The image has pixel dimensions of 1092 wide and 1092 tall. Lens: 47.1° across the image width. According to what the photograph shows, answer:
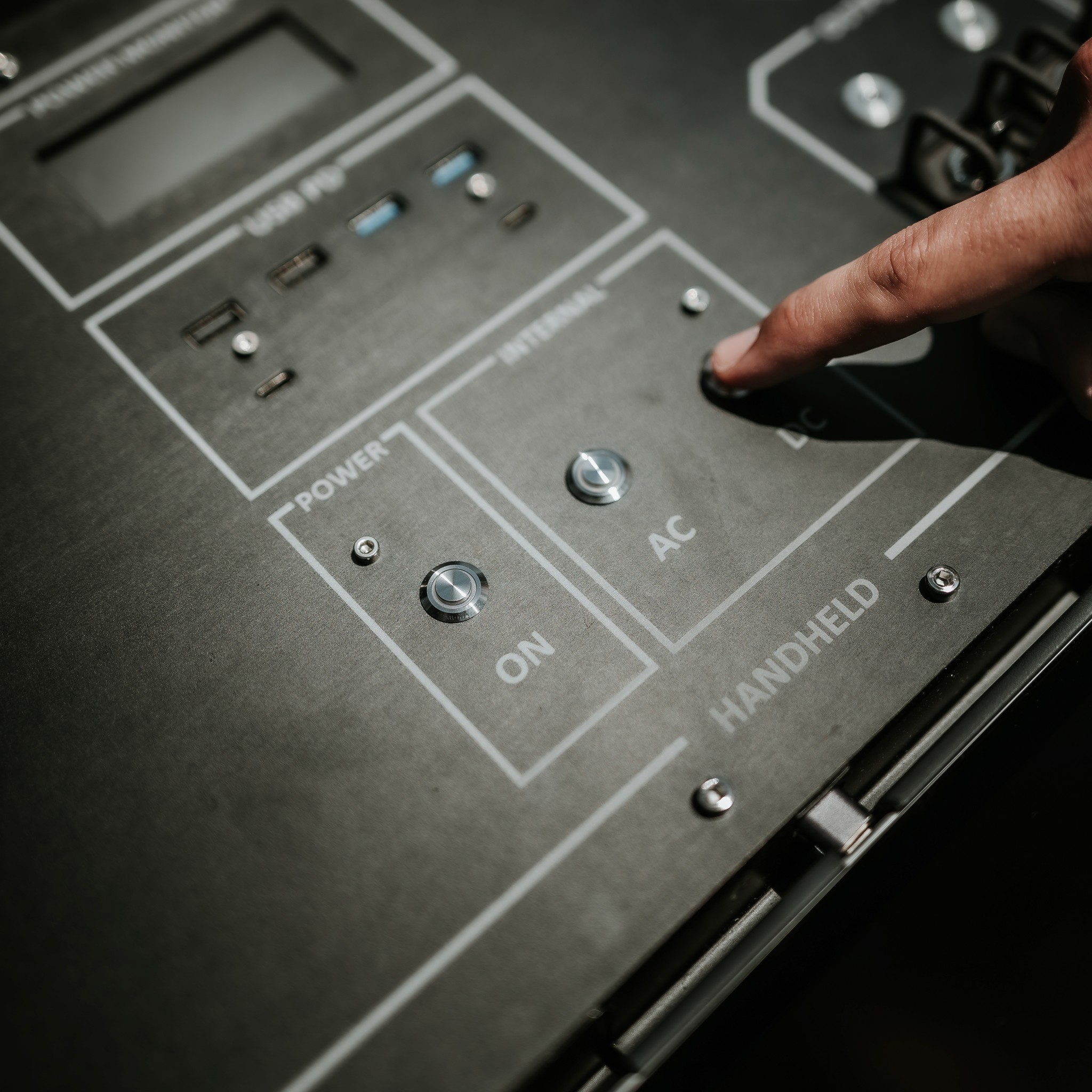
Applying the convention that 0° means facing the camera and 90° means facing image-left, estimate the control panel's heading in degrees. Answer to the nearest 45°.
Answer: approximately 315°
